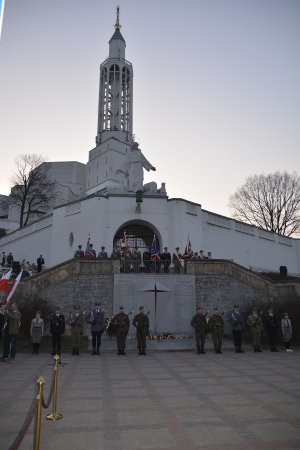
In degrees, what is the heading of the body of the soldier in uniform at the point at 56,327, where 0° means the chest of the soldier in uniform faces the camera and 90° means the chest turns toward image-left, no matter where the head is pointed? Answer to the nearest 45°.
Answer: approximately 0°

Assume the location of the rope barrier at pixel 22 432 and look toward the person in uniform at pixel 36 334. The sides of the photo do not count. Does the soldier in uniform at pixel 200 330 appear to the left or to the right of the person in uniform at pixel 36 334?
right

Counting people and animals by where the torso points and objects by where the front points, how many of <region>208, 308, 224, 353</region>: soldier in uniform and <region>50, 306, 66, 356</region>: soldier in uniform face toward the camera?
2

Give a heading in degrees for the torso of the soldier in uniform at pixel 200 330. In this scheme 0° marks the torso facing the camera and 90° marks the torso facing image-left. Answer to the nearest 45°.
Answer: approximately 0°

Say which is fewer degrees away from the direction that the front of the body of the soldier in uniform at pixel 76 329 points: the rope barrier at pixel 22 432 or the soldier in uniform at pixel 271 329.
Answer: the rope barrier

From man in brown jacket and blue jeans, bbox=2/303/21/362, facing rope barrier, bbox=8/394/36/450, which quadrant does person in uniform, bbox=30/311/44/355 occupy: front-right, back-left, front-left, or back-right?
back-left

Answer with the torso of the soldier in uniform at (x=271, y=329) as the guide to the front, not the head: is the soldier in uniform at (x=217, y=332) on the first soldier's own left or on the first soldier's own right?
on the first soldier's own right

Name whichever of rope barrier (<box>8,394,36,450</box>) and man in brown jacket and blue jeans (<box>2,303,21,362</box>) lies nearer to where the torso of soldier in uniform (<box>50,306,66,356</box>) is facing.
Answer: the rope barrier

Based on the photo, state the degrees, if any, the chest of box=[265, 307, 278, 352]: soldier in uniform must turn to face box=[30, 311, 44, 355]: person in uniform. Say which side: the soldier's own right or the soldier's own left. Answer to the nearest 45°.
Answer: approximately 45° to the soldier's own right
